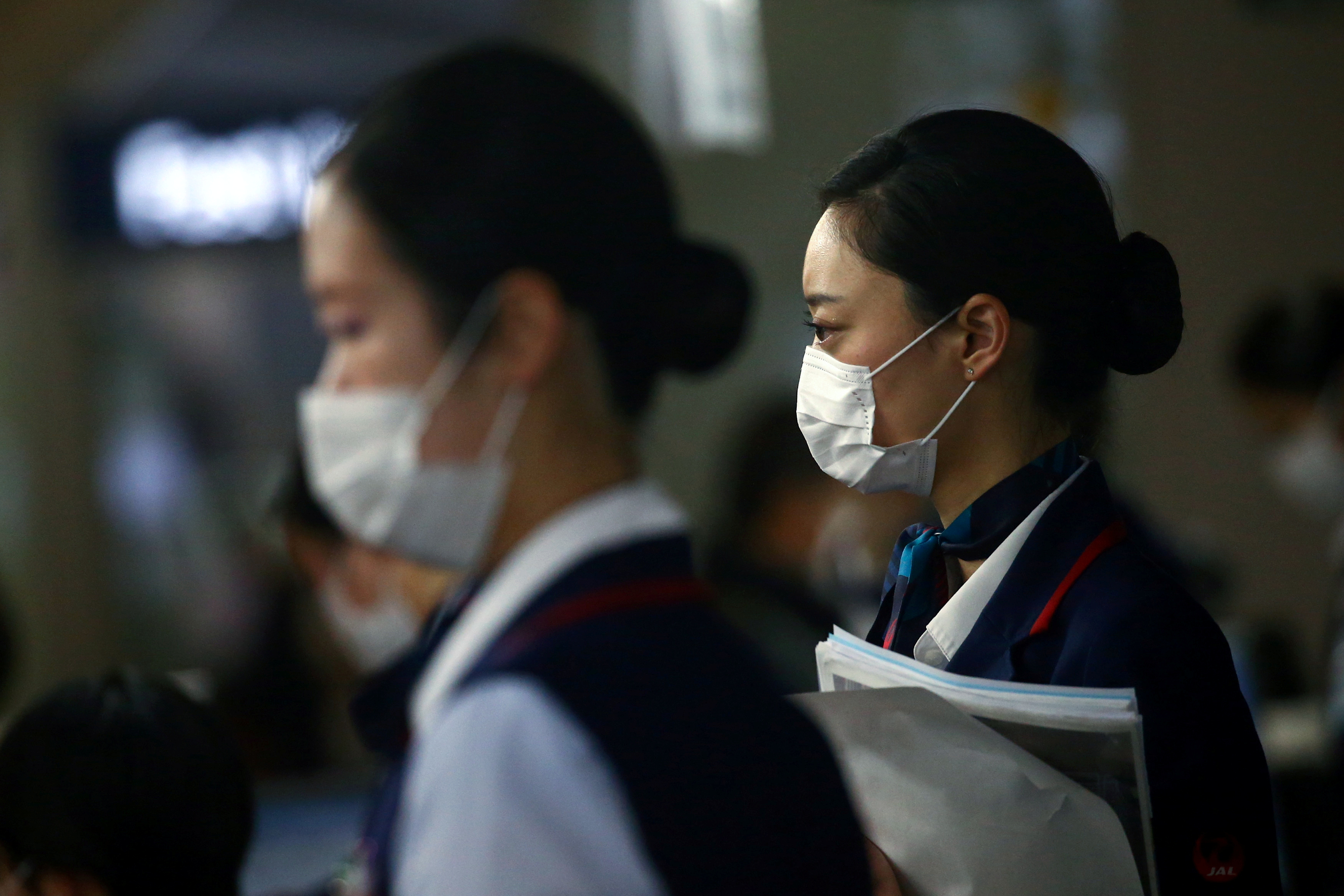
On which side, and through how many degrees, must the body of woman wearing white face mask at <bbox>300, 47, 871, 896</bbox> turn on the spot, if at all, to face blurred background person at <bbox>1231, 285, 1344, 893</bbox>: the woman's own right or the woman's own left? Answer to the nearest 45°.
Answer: approximately 135° to the woman's own right

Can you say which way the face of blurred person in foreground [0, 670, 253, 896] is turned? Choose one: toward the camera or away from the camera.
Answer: away from the camera

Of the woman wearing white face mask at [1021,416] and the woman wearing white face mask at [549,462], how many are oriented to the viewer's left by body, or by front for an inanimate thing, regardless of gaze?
2

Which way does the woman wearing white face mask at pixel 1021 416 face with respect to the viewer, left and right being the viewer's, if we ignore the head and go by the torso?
facing to the left of the viewer

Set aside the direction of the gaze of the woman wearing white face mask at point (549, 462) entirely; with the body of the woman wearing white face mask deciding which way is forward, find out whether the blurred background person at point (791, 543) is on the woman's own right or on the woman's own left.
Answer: on the woman's own right

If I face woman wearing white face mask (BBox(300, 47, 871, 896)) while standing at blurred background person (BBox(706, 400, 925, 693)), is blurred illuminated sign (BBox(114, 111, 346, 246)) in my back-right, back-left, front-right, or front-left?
back-right

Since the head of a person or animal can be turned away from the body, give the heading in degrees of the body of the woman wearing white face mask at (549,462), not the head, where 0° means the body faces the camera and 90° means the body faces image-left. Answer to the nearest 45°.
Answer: approximately 90°

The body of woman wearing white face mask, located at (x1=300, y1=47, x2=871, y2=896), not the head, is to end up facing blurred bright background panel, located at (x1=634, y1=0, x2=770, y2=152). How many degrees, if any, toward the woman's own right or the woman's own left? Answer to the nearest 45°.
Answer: approximately 90° to the woman's own right

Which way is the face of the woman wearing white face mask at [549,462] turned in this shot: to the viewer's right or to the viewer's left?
to the viewer's left
